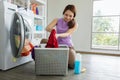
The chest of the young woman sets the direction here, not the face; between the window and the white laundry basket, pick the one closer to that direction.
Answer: the white laundry basket

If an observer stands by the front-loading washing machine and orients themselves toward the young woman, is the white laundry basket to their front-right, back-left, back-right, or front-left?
front-right

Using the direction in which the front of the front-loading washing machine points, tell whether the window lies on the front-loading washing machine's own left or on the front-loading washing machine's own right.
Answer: on the front-loading washing machine's own left

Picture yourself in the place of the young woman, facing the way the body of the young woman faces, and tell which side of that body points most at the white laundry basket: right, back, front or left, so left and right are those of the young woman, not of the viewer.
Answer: front

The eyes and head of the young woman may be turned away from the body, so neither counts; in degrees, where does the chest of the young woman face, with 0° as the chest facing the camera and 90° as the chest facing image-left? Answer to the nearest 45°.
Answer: approximately 45°

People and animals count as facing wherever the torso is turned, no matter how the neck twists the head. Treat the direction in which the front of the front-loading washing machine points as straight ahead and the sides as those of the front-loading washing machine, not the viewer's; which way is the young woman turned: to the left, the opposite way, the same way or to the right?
to the right

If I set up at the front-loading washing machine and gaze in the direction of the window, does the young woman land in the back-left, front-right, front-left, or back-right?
front-right

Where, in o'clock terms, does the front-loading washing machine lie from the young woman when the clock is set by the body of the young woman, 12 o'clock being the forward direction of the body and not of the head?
The front-loading washing machine is roughly at 1 o'clock from the young woman.

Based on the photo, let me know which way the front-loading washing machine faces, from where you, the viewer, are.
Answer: facing the viewer and to the right of the viewer

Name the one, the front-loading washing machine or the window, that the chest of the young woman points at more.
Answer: the front-loading washing machine

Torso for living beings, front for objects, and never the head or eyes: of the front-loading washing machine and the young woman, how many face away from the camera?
0

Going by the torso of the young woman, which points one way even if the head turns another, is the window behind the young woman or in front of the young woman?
behind
